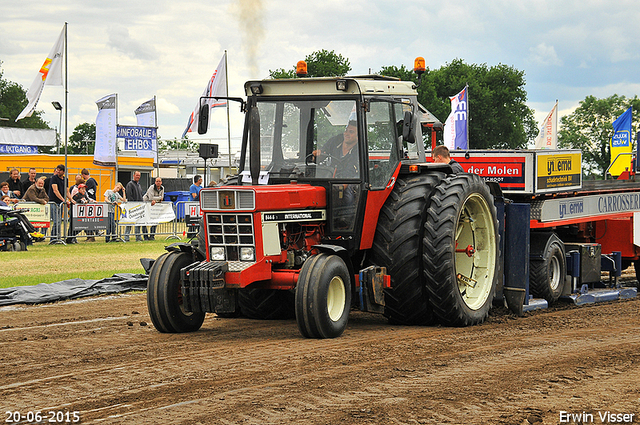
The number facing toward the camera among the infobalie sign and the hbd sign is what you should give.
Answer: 2

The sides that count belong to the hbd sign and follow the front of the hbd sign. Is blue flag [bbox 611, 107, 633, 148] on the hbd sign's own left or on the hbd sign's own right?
on the hbd sign's own left

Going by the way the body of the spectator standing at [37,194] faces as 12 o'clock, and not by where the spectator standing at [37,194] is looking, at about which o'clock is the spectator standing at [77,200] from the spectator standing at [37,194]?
the spectator standing at [77,200] is roughly at 9 o'clock from the spectator standing at [37,194].

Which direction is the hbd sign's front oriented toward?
toward the camera

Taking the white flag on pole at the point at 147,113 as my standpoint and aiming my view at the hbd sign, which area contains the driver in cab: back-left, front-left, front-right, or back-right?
front-left

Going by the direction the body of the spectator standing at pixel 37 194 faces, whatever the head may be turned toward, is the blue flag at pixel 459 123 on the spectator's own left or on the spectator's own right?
on the spectator's own left

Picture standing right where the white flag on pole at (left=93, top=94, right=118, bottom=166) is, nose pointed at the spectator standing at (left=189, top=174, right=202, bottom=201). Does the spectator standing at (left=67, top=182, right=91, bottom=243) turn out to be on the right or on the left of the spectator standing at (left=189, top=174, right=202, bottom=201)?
right

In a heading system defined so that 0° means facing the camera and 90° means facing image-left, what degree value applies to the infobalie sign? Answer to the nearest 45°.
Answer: approximately 0°

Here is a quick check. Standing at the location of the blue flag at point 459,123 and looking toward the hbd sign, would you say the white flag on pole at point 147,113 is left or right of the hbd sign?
right

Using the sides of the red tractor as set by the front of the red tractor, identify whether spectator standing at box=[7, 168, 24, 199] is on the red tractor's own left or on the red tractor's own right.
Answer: on the red tractor's own right

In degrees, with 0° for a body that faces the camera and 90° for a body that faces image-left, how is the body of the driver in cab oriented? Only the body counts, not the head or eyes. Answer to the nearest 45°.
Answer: approximately 45°

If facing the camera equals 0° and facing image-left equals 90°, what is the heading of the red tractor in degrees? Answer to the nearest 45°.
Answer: approximately 45°

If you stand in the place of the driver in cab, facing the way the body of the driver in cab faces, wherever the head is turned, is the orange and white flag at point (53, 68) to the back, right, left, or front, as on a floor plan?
right

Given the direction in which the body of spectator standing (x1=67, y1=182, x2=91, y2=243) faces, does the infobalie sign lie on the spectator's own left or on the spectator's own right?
on the spectator's own left

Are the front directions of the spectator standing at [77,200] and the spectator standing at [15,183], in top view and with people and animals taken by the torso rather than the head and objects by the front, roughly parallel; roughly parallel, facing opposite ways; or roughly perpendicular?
roughly parallel

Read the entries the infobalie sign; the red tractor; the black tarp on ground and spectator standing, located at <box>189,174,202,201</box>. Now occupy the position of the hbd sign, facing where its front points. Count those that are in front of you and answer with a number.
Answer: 2
